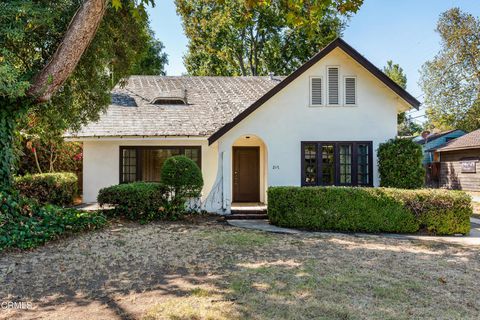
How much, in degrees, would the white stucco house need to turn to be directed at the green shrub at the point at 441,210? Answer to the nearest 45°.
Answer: approximately 45° to its left

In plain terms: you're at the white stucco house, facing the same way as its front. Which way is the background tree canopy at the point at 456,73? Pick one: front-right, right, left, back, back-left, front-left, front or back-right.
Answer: back-left

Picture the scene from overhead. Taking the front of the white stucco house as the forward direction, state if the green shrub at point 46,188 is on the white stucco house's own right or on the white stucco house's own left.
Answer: on the white stucco house's own right

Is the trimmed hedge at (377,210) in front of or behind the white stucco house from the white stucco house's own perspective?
in front

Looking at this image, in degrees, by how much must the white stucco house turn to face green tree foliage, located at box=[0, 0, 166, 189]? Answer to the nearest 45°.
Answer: approximately 90° to its right

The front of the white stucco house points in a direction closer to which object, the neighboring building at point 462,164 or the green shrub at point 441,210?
the green shrub

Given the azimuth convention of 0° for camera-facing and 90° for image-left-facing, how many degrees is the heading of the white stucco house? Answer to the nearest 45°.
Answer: approximately 0°

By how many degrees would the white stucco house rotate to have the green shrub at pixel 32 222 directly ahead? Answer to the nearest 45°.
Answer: approximately 45° to its right

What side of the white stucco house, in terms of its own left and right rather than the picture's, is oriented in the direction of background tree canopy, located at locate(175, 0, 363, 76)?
back

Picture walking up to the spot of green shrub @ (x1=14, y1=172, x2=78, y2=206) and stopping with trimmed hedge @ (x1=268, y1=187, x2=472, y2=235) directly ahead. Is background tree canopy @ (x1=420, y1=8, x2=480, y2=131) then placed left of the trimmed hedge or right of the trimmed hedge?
left

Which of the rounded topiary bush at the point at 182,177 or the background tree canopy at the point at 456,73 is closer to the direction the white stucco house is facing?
the rounded topiary bush
